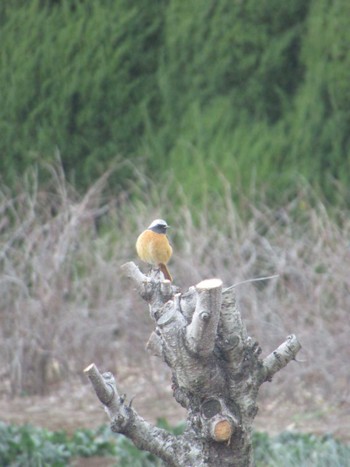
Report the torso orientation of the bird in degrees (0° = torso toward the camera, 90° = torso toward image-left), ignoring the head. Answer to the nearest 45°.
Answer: approximately 45°
